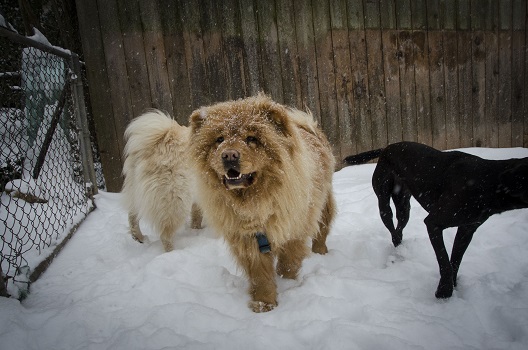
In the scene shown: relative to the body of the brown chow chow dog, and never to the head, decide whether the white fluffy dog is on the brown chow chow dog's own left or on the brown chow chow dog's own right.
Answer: on the brown chow chow dog's own right

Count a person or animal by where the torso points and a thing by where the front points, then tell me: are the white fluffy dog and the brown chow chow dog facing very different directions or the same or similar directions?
very different directions

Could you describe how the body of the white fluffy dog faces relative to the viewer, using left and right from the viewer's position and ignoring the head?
facing away from the viewer and to the right of the viewer

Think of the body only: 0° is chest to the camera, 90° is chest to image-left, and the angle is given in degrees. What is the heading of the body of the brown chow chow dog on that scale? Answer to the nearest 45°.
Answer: approximately 45°

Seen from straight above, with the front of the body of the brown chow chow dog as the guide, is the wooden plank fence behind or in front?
behind
